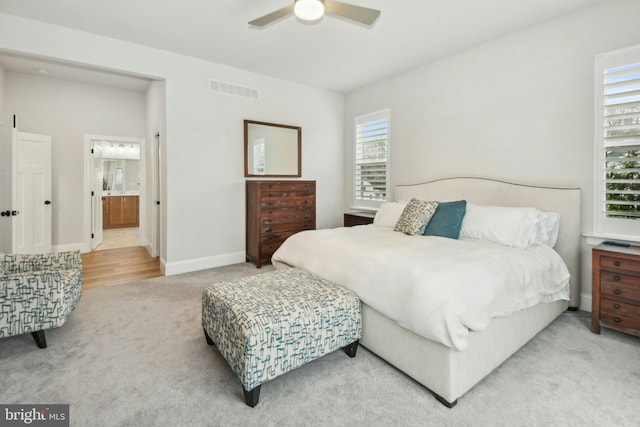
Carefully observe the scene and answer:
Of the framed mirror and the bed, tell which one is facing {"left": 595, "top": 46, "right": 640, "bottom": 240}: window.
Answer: the framed mirror

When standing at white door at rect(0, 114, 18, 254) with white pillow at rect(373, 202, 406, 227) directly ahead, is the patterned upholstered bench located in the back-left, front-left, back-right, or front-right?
front-right

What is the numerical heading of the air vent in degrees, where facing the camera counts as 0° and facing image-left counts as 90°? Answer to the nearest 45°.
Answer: approximately 315°

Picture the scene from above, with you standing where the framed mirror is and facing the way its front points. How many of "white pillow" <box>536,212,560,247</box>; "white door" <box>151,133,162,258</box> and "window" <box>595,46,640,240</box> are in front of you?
2

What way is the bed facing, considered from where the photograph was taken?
facing the viewer and to the left of the viewer

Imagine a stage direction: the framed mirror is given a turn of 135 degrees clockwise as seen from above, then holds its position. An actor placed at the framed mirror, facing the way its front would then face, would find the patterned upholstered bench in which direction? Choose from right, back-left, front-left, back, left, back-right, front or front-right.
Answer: left

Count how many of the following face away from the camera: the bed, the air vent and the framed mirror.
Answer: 0

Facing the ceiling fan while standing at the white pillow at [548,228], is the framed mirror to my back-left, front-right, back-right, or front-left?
front-right

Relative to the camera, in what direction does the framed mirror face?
facing the viewer and to the right of the viewer

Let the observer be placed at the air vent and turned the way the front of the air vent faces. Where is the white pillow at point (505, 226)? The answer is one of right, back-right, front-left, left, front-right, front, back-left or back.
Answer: front

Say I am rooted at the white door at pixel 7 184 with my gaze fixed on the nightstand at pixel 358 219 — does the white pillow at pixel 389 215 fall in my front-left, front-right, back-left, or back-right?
front-right

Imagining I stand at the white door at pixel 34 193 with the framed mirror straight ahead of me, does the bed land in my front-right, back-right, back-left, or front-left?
front-right
